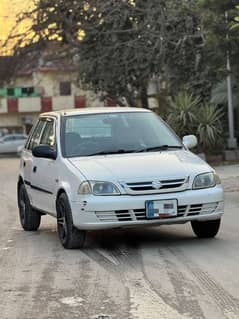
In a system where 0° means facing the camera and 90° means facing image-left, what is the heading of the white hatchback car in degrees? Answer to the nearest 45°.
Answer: approximately 315°

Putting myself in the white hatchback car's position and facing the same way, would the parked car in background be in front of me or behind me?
behind

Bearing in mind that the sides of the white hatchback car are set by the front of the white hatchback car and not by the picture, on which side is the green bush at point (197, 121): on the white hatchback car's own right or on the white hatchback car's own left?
on the white hatchback car's own left
